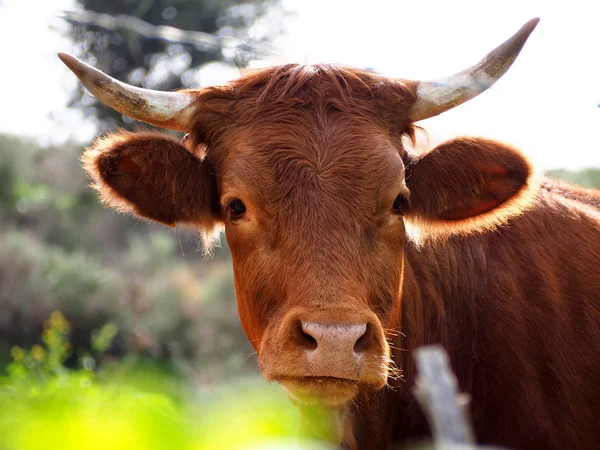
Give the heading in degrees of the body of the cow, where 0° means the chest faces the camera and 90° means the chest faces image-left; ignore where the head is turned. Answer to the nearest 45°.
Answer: approximately 45°

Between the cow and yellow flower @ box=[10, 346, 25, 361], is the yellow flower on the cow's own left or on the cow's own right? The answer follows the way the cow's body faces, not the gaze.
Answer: on the cow's own right

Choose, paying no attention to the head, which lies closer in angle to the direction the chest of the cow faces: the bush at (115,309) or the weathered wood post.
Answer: the weathered wood post

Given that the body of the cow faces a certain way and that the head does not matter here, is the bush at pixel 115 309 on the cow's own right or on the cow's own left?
on the cow's own right

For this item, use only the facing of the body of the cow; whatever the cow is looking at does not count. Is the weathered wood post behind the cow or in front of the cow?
in front
